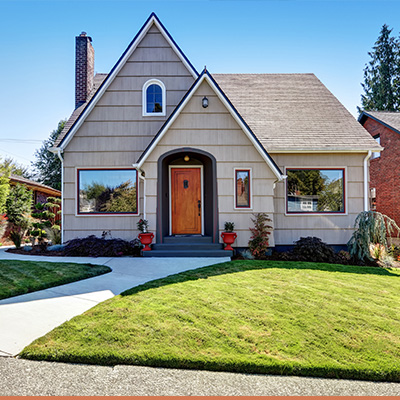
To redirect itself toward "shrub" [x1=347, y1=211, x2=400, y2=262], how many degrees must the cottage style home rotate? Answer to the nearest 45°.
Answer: approximately 90° to its left

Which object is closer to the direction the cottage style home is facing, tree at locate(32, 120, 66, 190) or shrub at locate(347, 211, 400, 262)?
the shrub

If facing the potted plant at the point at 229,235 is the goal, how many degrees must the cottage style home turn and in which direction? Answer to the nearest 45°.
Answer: approximately 45° to its left

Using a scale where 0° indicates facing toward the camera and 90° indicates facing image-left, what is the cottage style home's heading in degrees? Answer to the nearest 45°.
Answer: approximately 0°

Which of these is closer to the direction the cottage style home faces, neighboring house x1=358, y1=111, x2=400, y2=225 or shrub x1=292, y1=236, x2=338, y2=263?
the shrub

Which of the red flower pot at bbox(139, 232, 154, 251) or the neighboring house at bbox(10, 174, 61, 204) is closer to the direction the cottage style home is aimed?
the red flower pot

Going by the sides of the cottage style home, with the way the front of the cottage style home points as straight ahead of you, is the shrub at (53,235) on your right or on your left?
on your right

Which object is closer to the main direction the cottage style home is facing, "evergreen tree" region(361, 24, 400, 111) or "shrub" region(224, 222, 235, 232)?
the shrub

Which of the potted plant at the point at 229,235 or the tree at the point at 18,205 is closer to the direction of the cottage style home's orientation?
the potted plant
